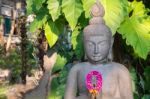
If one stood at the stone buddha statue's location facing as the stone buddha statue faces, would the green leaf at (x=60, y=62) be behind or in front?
behind

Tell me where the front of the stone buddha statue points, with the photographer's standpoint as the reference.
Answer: facing the viewer

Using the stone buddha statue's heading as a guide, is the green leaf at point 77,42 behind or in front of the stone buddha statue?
behind

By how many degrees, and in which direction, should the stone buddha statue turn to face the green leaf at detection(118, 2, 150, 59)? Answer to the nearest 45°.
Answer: approximately 135° to its left
